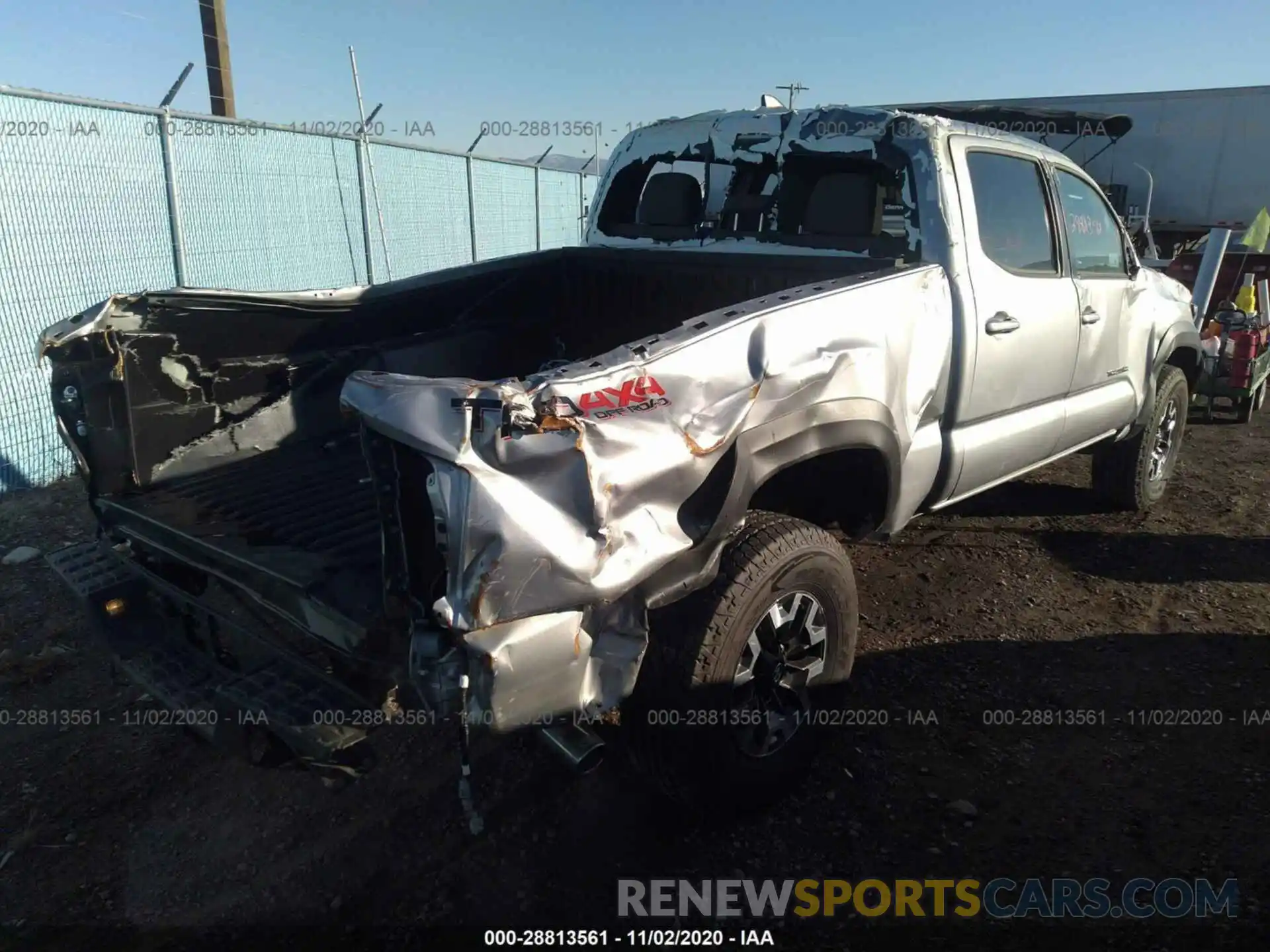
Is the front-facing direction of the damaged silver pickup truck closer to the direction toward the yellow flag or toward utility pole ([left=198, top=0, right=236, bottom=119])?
the yellow flag

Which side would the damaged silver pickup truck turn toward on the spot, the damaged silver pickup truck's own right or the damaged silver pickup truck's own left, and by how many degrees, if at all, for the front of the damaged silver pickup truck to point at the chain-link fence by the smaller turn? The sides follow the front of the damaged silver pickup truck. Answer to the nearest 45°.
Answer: approximately 90° to the damaged silver pickup truck's own left

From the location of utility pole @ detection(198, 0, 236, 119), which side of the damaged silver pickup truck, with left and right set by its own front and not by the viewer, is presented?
left

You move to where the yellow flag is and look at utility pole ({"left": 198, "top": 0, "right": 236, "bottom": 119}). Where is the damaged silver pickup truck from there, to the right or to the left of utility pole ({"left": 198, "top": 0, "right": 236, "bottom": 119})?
left

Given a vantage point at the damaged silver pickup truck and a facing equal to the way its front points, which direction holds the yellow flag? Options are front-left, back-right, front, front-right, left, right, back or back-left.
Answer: front

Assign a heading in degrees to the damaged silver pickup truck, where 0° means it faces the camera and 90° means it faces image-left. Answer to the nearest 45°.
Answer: approximately 225°

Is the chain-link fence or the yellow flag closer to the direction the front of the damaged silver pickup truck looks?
the yellow flag
